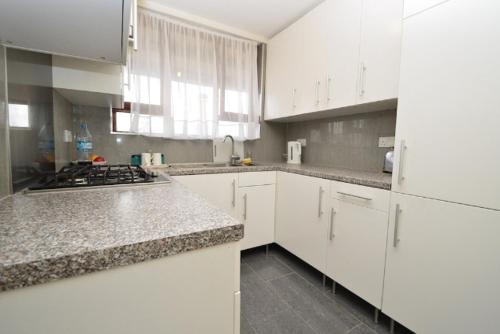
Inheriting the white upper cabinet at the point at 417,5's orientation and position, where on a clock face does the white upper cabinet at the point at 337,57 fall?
the white upper cabinet at the point at 337,57 is roughly at 3 o'clock from the white upper cabinet at the point at 417,5.

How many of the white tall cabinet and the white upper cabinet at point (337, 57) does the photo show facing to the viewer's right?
0

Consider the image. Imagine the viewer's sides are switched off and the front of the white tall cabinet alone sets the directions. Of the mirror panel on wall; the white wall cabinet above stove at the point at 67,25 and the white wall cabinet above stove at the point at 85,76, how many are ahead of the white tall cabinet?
3

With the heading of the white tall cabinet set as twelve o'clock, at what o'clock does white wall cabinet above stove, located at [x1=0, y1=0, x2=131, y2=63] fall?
The white wall cabinet above stove is roughly at 12 o'clock from the white tall cabinet.

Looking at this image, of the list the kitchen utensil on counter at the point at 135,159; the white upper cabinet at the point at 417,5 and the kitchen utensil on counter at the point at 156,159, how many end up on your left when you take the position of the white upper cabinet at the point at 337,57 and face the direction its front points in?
1

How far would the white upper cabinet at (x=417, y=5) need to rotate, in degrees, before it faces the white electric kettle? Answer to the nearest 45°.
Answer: approximately 90° to its right

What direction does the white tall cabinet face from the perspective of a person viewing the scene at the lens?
facing the viewer and to the left of the viewer

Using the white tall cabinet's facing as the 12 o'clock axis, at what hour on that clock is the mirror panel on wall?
The mirror panel on wall is roughly at 12 o'clock from the white tall cabinet.

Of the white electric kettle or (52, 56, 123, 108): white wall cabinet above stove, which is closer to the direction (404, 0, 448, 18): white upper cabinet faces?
the white wall cabinet above stove

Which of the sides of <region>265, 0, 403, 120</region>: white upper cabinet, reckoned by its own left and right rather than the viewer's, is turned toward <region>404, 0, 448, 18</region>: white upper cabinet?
left

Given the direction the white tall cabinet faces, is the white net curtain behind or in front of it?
in front

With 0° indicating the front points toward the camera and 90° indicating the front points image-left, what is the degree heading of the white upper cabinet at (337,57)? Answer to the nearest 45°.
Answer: approximately 45°

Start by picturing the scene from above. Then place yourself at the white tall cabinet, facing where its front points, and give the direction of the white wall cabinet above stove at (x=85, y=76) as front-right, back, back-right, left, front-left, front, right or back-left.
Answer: front

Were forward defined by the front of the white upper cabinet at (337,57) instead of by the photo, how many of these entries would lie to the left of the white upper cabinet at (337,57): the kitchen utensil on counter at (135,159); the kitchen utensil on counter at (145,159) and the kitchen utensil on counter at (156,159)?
0

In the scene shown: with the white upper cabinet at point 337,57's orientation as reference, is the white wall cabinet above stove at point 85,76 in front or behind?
in front

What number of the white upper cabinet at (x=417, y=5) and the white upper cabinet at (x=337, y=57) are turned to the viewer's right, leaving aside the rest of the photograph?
0

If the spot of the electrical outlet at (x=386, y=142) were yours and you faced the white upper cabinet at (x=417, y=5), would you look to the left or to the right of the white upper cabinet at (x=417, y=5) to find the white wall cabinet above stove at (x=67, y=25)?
right
